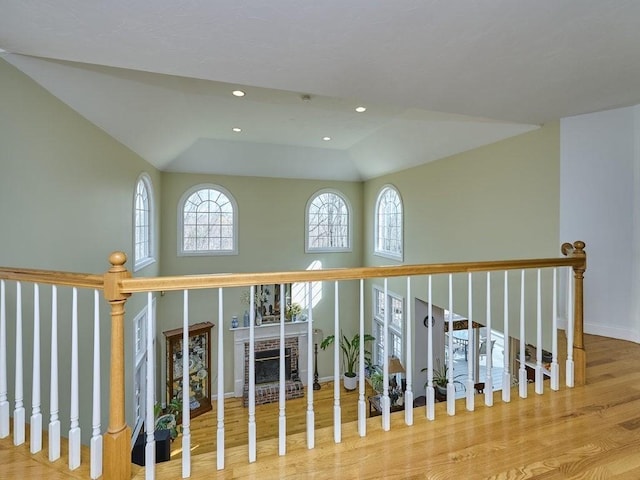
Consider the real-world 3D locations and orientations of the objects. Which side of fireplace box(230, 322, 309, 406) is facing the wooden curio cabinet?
right

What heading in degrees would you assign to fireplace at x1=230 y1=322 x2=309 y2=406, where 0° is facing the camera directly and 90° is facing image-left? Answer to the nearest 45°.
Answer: approximately 0°

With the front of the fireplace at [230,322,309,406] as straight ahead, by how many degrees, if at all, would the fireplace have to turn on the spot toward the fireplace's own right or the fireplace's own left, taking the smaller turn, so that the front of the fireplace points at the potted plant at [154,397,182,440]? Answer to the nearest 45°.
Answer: approximately 45° to the fireplace's own right

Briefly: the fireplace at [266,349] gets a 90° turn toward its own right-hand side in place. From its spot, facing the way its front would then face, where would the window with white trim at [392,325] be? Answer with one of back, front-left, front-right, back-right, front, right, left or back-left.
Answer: back

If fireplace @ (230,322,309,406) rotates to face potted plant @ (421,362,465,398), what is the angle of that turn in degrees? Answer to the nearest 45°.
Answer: approximately 45° to its left

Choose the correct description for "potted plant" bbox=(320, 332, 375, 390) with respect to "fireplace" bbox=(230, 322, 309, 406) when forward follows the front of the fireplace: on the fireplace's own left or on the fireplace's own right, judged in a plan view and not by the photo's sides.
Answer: on the fireplace's own left
